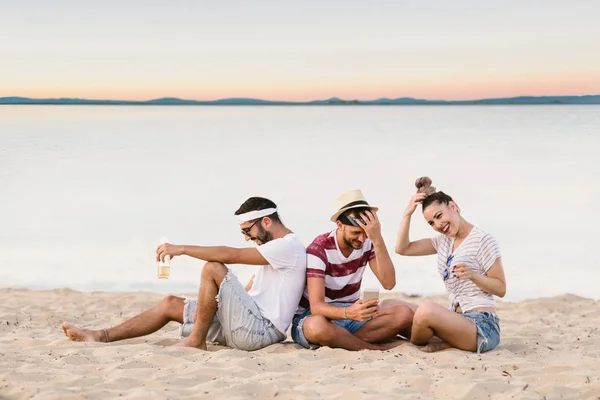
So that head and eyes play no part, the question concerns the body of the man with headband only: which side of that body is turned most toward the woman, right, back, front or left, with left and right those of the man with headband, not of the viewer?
back

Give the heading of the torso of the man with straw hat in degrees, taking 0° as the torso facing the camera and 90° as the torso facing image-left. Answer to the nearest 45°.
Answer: approximately 315°

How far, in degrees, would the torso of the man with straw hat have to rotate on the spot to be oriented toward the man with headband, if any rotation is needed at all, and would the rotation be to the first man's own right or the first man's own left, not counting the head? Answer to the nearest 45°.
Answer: approximately 135° to the first man's own right

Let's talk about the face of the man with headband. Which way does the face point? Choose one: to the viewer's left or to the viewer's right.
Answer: to the viewer's left

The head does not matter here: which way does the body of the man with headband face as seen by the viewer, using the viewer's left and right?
facing to the left of the viewer

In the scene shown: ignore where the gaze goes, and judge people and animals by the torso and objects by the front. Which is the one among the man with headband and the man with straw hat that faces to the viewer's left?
the man with headband

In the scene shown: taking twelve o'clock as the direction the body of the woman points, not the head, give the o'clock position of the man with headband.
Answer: The man with headband is roughly at 1 o'clock from the woman.

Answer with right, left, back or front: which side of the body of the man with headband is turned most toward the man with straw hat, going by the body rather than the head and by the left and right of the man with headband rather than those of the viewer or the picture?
back

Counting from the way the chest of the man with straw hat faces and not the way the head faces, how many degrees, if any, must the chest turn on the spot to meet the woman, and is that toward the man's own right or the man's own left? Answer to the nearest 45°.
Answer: approximately 45° to the man's own left

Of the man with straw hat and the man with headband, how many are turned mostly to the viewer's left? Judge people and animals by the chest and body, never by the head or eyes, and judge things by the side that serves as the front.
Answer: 1
